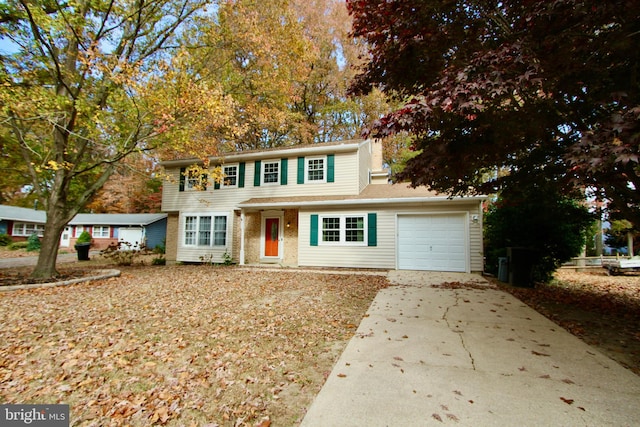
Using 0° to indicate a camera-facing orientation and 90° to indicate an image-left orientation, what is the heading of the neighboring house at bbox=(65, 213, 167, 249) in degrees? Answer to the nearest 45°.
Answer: approximately 45°

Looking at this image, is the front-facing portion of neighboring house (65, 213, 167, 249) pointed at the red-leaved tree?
no

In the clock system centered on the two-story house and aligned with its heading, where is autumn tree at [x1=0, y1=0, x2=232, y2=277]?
The autumn tree is roughly at 2 o'clock from the two-story house.

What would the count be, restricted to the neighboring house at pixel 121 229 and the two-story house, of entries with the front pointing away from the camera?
0

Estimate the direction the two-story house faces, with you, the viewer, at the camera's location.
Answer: facing the viewer

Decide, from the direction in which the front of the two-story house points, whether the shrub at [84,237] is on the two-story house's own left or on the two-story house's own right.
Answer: on the two-story house's own right

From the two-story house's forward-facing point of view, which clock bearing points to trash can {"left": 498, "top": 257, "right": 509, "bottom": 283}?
The trash can is roughly at 10 o'clock from the two-story house.

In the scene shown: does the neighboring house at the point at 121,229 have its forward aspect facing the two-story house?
no

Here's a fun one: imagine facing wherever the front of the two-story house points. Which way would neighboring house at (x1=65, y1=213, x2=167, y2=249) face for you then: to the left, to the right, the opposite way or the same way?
the same way
